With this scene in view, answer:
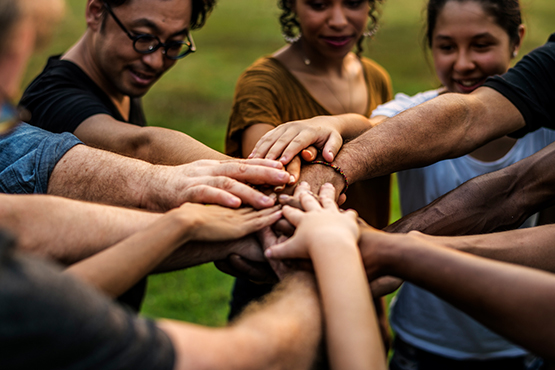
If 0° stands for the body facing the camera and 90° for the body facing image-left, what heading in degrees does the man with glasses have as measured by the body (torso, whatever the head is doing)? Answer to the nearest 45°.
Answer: approximately 315°

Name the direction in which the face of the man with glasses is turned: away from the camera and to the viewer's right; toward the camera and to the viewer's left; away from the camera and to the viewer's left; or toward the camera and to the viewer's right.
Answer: toward the camera and to the viewer's right
